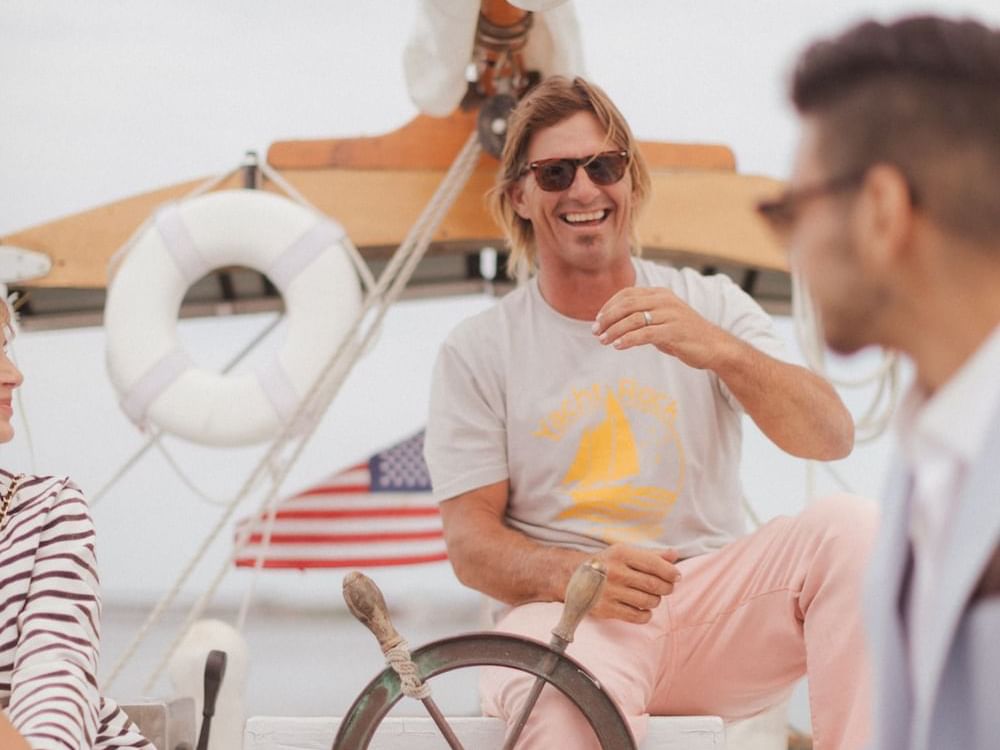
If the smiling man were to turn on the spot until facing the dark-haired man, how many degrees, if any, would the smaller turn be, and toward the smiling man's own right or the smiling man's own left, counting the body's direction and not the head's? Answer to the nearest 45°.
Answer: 0° — they already face them

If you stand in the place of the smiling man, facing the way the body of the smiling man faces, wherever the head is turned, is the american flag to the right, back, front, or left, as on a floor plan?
back

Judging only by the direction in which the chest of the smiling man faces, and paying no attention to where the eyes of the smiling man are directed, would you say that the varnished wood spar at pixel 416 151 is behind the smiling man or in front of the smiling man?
behind

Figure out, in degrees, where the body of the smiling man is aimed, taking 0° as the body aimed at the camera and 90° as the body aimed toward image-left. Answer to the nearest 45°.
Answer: approximately 0°

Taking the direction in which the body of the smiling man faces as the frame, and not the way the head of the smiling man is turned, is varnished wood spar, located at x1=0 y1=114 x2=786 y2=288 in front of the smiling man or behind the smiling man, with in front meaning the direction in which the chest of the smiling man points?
behind
